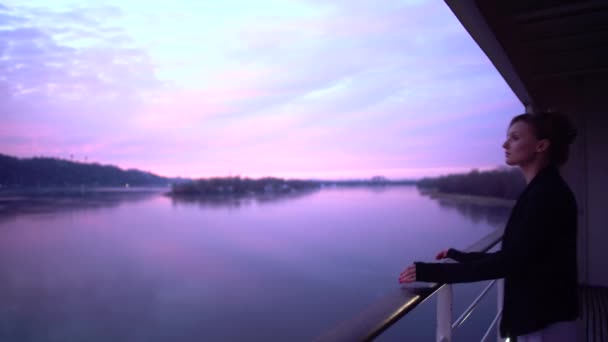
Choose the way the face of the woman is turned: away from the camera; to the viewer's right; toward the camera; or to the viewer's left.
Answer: to the viewer's left

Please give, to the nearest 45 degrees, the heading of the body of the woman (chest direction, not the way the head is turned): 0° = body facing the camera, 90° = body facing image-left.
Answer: approximately 90°
